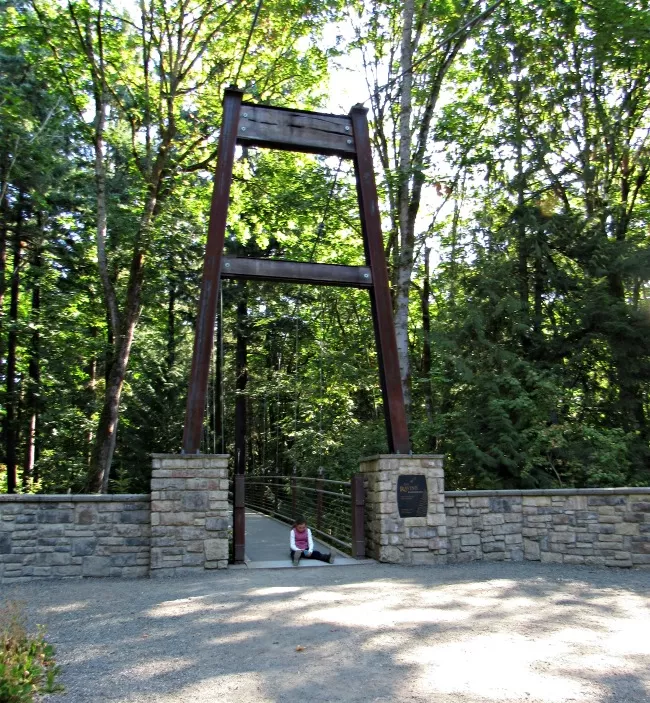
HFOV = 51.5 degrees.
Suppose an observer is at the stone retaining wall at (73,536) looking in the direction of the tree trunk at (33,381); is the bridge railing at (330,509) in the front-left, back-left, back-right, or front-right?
front-right

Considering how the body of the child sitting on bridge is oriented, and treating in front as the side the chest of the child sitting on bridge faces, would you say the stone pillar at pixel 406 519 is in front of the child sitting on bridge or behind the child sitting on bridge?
in front

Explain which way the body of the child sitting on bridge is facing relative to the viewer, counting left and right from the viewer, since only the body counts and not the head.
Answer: facing the viewer and to the right of the viewer

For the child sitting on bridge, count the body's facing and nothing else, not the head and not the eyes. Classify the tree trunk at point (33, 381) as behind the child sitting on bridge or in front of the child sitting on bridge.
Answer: behind

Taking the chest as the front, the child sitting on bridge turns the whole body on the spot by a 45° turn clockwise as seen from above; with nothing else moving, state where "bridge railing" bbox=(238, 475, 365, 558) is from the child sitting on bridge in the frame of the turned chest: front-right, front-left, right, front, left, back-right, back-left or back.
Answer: back

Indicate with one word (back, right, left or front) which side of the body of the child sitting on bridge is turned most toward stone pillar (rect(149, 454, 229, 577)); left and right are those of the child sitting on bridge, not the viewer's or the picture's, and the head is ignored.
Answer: right

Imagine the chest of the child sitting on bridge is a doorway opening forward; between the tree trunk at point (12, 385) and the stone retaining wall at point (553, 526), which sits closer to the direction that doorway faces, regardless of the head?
the stone retaining wall

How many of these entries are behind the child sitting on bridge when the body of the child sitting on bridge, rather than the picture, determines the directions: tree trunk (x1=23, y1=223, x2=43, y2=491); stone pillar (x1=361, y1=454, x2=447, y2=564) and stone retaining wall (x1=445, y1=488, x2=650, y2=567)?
1

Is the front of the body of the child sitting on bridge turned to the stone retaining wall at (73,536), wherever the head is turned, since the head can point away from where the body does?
no

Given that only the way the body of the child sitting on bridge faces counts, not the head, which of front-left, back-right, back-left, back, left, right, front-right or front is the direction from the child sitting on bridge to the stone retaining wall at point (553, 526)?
front-left
